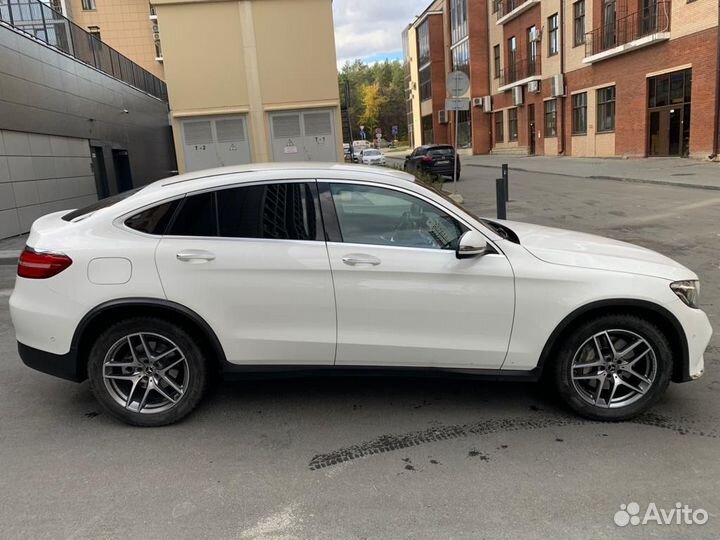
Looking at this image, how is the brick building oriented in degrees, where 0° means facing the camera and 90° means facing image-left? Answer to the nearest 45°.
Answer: approximately 45°

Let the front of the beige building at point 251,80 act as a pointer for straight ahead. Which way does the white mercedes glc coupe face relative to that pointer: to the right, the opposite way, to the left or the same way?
to the left

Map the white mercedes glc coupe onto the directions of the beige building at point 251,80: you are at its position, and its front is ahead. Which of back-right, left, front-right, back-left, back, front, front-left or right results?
front

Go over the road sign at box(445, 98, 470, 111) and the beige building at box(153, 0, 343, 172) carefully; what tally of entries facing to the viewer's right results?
0

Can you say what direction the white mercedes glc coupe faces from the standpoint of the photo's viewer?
facing to the right of the viewer

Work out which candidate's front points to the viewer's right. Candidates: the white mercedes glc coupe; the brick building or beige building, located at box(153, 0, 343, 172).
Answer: the white mercedes glc coupe

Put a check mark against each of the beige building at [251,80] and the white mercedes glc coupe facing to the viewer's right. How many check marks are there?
1

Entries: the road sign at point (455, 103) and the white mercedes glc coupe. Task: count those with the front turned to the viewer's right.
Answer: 1

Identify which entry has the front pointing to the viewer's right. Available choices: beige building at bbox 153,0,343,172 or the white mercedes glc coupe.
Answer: the white mercedes glc coupe

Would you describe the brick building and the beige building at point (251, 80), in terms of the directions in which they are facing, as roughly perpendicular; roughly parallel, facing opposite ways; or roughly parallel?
roughly perpendicular

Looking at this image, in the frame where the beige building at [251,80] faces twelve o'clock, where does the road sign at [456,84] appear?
The road sign is roughly at 10 o'clock from the beige building.

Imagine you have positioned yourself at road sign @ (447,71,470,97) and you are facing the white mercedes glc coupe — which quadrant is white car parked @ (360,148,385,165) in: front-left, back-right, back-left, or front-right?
back-right

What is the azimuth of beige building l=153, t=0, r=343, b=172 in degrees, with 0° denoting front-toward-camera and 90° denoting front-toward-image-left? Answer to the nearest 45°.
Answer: approximately 0°
